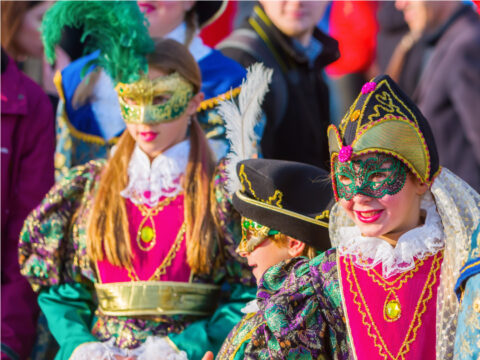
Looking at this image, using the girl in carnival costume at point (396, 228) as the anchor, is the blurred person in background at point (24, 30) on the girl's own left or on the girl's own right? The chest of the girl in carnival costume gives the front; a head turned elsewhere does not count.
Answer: on the girl's own right

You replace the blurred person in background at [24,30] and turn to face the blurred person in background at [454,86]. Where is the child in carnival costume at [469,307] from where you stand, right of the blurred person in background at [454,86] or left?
right

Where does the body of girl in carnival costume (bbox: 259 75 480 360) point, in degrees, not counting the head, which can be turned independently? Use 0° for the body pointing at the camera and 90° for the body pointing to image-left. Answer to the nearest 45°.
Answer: approximately 45°

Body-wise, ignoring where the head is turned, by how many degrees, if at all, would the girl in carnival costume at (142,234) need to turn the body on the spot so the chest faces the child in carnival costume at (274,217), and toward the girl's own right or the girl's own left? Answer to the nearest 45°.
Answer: approximately 45° to the girl's own left

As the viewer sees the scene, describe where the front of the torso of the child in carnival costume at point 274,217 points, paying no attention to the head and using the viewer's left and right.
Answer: facing to the left of the viewer

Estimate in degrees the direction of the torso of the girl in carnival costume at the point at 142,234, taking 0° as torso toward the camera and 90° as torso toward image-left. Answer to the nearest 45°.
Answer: approximately 0°

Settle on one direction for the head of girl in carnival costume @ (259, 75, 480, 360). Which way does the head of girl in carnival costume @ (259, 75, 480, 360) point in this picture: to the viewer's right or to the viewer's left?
to the viewer's left

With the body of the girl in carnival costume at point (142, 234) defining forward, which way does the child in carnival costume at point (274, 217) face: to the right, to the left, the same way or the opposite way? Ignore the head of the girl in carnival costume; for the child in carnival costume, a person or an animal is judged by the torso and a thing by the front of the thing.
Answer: to the right

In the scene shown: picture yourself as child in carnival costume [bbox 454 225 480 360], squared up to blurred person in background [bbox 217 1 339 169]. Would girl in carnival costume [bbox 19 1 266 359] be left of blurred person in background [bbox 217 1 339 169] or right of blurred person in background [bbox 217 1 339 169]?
left
